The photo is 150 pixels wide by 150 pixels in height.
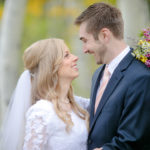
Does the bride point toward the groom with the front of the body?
yes

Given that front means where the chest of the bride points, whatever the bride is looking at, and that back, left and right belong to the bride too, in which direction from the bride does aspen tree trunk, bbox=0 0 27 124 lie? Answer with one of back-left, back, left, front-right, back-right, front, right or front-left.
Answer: back-left

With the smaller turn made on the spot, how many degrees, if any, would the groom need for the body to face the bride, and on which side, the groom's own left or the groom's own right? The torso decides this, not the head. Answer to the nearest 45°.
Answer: approximately 90° to the groom's own right

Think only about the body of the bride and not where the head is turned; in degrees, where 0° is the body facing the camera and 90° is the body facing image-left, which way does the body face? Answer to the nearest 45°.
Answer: approximately 315°

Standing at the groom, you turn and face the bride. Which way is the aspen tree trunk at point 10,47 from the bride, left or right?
right

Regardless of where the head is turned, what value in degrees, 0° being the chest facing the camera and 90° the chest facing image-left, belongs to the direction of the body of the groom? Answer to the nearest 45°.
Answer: approximately 45°

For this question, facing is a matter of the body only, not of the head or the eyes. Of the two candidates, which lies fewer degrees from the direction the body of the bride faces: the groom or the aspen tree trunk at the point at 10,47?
the groom

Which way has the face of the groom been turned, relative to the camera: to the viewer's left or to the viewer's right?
to the viewer's left

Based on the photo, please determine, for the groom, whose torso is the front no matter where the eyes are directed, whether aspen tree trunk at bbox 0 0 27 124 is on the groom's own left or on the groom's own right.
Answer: on the groom's own right

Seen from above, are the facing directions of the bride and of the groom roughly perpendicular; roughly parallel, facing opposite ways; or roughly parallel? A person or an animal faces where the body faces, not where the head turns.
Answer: roughly perpendicular
